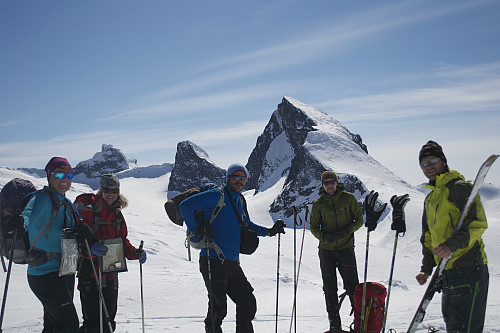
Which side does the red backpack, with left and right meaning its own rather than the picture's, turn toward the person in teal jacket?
right

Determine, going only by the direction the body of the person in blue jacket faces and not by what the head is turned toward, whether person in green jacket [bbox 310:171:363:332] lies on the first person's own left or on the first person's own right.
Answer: on the first person's own left

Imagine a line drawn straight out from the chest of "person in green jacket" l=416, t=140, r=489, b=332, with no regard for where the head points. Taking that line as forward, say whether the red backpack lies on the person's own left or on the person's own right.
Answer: on the person's own right

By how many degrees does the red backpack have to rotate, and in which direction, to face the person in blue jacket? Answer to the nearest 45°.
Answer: approximately 90° to its right
